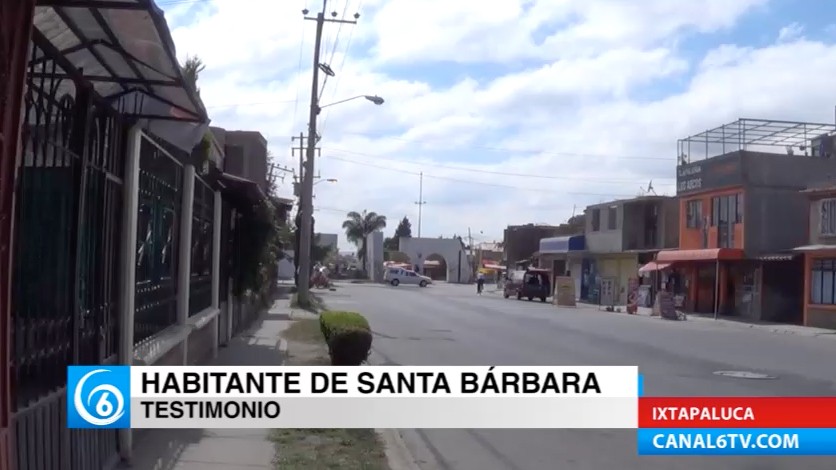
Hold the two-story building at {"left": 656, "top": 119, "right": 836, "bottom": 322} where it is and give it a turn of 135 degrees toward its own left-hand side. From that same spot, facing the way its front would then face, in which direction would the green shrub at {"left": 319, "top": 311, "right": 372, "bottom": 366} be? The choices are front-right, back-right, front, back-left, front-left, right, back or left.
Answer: right

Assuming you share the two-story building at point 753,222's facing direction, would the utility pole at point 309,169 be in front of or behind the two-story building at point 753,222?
in front

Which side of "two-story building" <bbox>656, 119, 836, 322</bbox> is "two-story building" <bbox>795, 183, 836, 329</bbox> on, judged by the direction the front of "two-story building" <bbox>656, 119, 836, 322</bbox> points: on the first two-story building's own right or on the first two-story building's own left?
on the first two-story building's own left

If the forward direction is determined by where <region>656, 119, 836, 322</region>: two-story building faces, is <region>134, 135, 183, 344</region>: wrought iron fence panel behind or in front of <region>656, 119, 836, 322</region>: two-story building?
in front

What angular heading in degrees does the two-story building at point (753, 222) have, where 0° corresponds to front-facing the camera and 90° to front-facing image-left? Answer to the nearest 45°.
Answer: approximately 45°

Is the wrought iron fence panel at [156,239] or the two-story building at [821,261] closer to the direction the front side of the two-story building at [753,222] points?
the wrought iron fence panel

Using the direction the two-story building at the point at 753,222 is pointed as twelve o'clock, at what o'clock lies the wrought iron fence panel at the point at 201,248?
The wrought iron fence panel is roughly at 11 o'clock from the two-story building.
